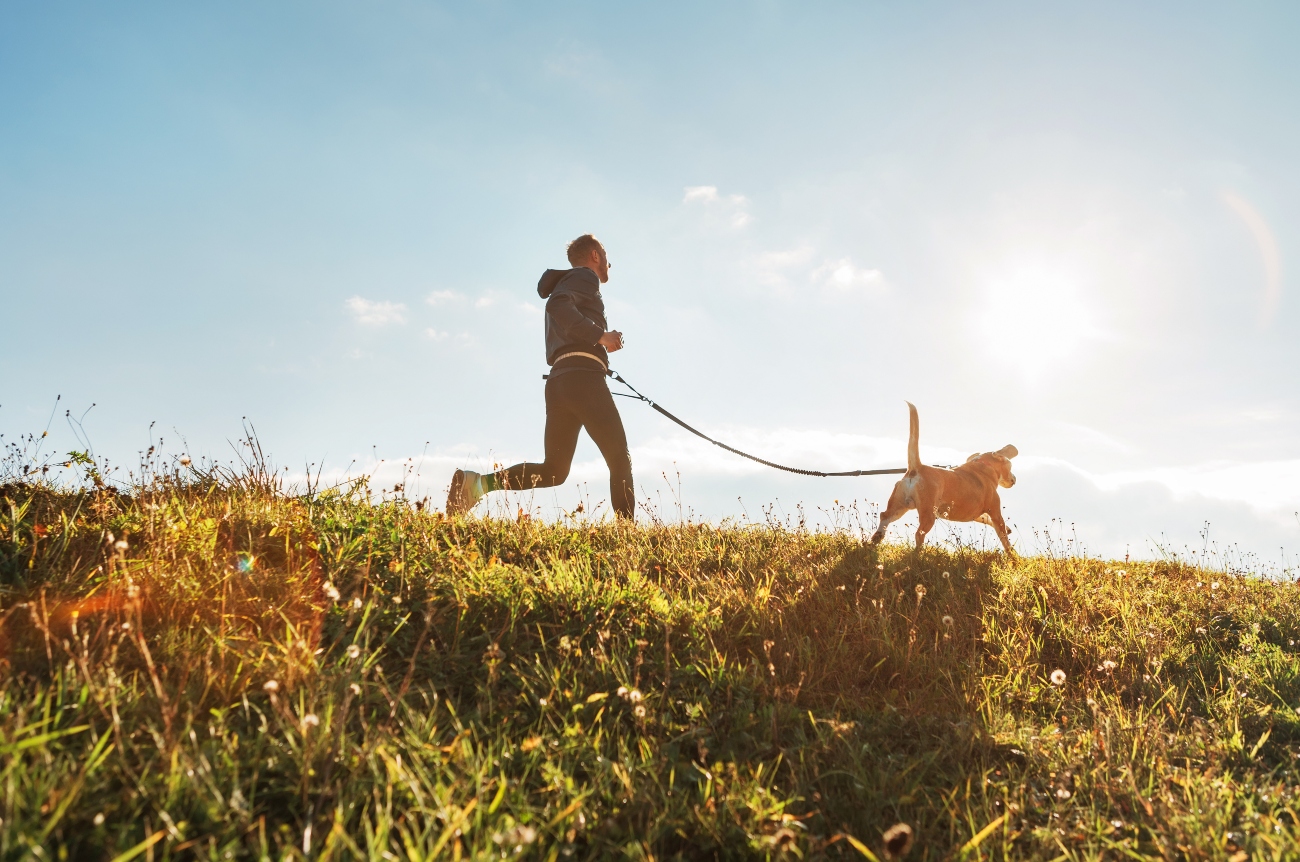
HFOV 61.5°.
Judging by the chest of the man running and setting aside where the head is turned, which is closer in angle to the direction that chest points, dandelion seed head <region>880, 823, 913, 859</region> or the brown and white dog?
the brown and white dog

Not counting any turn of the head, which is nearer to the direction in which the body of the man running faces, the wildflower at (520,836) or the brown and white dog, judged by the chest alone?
the brown and white dog

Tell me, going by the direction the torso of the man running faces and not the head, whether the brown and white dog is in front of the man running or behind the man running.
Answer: in front

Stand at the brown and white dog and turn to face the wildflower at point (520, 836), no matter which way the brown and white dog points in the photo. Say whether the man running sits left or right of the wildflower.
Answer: right

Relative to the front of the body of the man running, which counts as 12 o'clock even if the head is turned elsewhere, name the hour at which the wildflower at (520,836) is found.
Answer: The wildflower is roughly at 3 o'clock from the man running.

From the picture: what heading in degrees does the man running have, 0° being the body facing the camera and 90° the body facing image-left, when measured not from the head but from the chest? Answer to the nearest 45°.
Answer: approximately 270°

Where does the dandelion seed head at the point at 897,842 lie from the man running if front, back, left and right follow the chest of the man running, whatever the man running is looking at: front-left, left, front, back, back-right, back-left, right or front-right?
right
